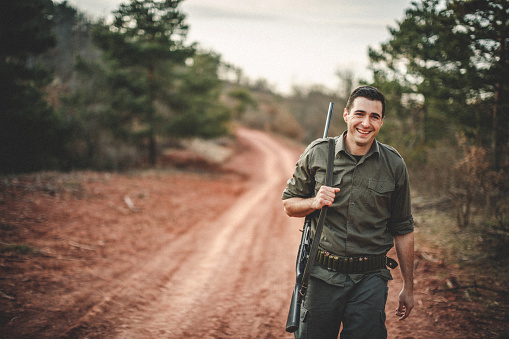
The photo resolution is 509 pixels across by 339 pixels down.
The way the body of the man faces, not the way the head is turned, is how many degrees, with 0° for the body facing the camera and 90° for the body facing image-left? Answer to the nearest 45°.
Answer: approximately 0°
